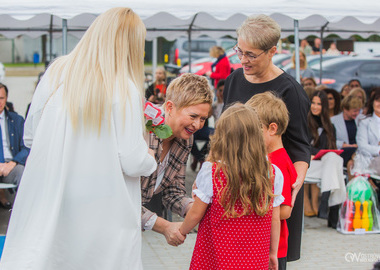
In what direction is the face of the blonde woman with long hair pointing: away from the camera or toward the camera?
away from the camera

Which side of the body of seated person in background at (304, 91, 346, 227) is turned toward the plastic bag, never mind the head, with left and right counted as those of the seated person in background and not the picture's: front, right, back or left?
left

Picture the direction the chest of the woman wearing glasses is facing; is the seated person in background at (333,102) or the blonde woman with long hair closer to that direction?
the blonde woman with long hair

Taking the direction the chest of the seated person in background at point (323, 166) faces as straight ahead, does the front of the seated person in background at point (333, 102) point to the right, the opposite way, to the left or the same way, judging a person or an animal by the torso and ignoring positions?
the same way

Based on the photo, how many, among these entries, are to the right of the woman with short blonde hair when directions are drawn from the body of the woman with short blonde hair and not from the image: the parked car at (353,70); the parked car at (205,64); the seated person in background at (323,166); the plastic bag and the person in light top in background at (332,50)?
0

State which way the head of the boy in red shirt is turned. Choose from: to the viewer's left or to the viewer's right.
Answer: to the viewer's left

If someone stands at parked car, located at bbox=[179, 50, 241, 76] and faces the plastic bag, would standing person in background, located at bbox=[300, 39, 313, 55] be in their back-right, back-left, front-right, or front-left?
back-left

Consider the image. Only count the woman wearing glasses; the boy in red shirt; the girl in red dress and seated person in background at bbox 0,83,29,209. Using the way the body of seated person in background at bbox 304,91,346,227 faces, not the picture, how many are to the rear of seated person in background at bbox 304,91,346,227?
0

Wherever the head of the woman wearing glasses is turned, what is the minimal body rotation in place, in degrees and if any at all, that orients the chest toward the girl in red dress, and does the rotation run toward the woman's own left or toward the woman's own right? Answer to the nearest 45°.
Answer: approximately 45° to the woman's own left

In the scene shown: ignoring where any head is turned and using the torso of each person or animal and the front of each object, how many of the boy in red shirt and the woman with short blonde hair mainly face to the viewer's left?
1

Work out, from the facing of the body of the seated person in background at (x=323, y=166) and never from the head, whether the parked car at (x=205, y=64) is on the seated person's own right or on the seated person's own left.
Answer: on the seated person's own right

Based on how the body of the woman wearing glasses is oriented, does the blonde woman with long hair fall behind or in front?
in front

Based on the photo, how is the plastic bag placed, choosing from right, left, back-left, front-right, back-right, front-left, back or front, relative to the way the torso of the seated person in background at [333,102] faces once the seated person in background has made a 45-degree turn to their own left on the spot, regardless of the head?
front

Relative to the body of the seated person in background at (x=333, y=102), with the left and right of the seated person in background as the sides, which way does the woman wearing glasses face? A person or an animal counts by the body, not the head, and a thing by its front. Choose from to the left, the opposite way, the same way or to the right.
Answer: the same way

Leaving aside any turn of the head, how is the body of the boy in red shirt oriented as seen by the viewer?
to the viewer's left

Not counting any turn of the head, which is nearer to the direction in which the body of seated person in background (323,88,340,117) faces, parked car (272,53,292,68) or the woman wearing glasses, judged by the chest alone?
the woman wearing glasses

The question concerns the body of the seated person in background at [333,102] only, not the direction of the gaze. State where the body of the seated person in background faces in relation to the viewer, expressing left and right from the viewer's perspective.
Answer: facing the viewer and to the left of the viewer
